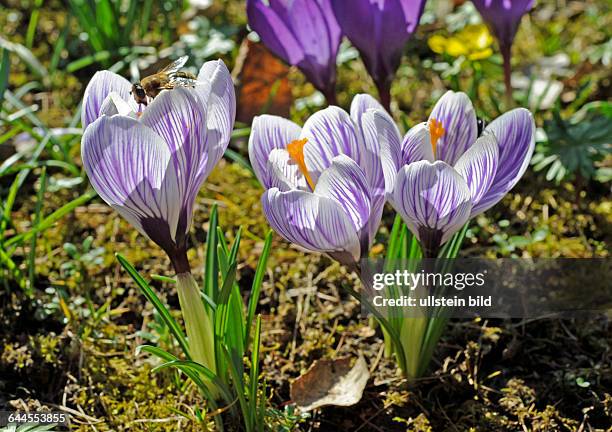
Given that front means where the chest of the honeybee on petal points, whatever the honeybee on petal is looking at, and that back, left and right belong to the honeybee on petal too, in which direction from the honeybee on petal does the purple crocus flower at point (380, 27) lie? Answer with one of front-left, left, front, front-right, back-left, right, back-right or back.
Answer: back-right

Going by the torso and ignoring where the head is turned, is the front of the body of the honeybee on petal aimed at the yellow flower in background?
no

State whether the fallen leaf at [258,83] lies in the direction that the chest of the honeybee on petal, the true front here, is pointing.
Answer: no

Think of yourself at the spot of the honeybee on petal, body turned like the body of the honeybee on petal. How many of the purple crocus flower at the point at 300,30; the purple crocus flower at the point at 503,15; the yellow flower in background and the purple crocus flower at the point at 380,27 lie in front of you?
0

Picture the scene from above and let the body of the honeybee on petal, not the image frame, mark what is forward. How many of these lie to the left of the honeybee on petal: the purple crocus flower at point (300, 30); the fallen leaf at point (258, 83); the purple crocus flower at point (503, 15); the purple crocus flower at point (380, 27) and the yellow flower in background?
0

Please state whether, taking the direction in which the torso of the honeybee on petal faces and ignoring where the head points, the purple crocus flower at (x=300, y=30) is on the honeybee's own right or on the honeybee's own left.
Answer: on the honeybee's own right

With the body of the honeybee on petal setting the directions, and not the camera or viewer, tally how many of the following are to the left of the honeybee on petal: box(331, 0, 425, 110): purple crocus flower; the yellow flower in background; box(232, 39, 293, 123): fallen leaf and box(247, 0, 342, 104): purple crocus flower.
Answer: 0

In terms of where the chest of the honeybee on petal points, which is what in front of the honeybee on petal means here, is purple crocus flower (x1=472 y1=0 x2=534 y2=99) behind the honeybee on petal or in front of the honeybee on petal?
behind

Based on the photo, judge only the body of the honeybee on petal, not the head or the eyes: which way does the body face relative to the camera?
to the viewer's left

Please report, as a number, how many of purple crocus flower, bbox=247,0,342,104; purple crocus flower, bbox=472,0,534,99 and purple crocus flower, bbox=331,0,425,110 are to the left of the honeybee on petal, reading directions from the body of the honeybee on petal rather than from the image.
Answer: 0

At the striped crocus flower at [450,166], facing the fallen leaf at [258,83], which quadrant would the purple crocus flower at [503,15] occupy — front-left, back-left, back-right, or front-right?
front-right

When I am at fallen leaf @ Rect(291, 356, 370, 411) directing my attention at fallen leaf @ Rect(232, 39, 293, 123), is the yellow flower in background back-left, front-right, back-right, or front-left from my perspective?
front-right
